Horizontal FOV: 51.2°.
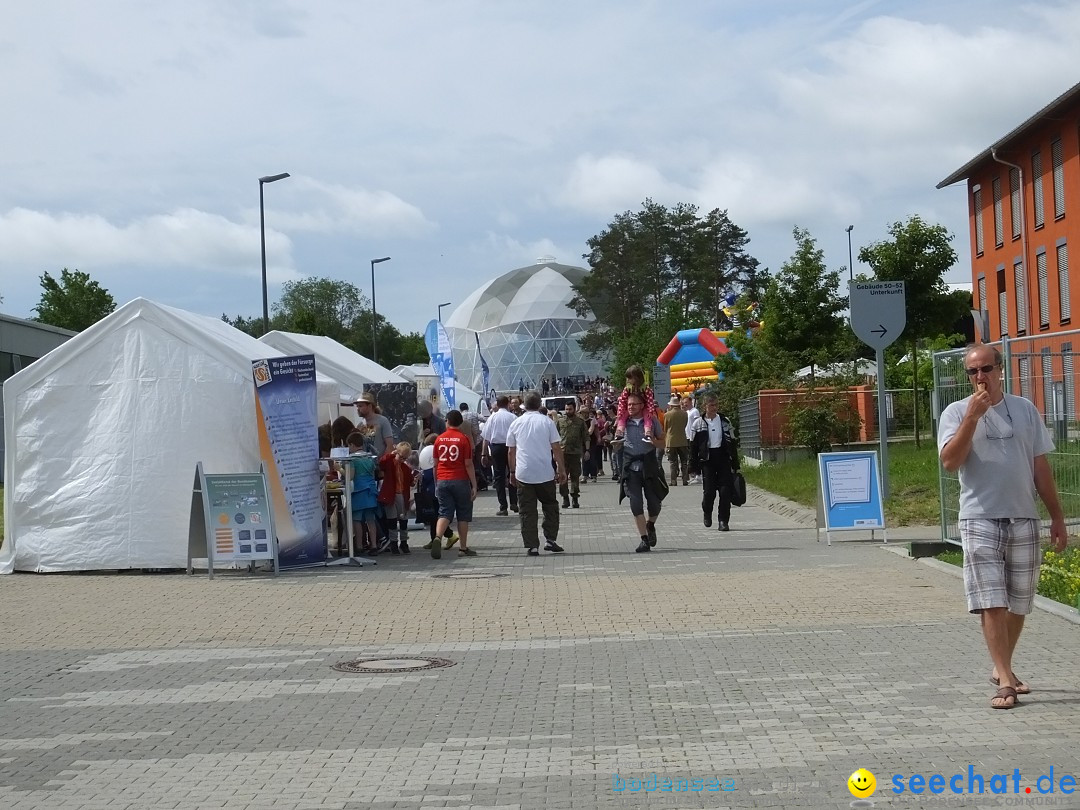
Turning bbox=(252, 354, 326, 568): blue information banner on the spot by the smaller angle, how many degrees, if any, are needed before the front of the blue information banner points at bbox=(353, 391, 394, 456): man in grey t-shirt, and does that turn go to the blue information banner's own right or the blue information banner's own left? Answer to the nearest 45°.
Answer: approximately 135° to the blue information banner's own left

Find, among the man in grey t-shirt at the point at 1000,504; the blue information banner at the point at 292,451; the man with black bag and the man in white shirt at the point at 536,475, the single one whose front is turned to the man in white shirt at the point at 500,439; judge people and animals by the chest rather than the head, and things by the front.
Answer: the man in white shirt at the point at 536,475

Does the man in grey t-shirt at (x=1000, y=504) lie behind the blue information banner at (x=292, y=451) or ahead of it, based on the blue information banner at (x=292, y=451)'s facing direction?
ahead

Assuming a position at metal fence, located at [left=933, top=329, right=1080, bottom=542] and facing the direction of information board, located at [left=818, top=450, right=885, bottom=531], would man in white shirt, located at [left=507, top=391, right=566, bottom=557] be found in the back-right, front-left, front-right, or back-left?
front-left

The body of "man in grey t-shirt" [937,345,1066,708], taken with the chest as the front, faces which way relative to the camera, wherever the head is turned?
toward the camera

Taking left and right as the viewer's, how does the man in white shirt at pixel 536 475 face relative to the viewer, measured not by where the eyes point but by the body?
facing away from the viewer

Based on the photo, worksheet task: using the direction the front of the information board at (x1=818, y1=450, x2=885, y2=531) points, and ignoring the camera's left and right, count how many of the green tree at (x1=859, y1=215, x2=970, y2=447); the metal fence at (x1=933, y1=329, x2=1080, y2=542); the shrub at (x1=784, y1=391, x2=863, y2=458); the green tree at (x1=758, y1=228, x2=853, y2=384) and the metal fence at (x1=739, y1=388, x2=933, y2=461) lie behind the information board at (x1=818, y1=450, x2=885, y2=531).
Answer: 4

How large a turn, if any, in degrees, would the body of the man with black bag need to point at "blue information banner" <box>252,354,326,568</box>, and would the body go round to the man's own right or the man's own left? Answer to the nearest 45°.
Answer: approximately 45° to the man's own right

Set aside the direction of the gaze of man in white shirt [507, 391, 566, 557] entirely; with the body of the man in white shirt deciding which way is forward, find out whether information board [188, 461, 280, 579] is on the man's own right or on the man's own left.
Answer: on the man's own left

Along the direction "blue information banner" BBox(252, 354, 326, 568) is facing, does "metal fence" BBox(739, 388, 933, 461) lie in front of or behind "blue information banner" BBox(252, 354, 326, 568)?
behind

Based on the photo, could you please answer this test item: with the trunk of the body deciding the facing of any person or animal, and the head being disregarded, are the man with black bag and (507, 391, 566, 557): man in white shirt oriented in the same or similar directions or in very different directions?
very different directions

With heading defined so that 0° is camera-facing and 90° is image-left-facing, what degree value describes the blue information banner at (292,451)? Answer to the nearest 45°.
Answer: approximately 0°

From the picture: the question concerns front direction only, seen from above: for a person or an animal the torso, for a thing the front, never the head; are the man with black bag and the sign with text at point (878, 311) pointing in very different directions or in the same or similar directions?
same or similar directions

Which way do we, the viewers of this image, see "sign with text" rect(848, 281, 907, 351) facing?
facing the viewer

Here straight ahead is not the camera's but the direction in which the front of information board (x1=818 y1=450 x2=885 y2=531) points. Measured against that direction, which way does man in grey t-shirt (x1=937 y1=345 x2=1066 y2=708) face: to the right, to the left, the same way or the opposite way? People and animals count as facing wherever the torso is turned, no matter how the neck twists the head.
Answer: the same way

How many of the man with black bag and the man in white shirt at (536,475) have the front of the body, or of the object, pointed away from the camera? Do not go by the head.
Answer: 1

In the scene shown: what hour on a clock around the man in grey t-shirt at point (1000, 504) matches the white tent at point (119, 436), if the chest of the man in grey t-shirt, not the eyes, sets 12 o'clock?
The white tent is roughly at 4 o'clock from the man in grey t-shirt.

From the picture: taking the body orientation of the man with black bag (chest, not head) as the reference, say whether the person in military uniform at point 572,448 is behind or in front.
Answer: behind

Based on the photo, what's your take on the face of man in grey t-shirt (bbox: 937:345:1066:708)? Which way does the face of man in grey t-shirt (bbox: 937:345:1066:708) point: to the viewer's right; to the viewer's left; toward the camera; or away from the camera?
toward the camera

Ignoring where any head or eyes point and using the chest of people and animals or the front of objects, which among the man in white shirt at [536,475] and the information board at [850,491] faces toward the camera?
the information board
